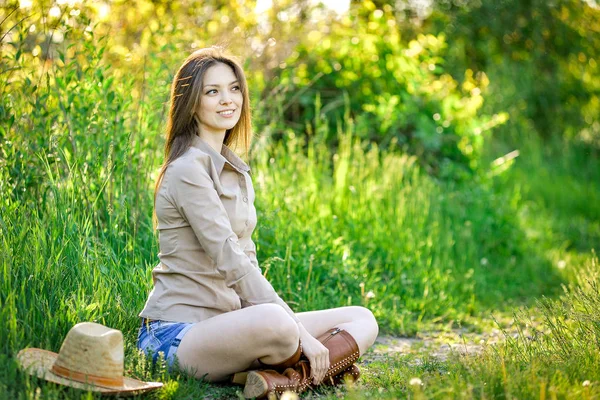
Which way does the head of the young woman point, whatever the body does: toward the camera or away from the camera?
toward the camera

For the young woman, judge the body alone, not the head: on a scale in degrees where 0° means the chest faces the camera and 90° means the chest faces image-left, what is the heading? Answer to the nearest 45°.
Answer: approximately 315°
